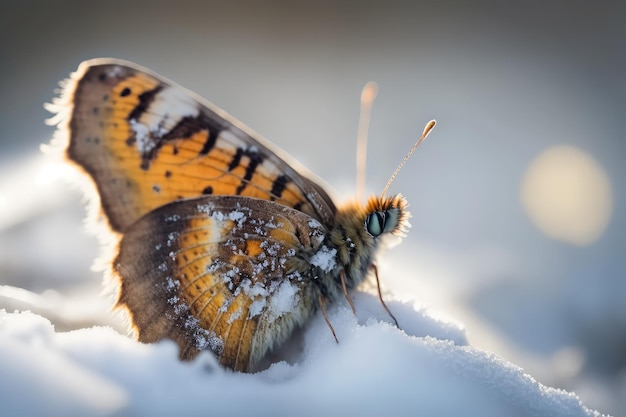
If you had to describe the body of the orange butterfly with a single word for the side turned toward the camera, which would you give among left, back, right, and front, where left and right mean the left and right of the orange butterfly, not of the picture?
right
